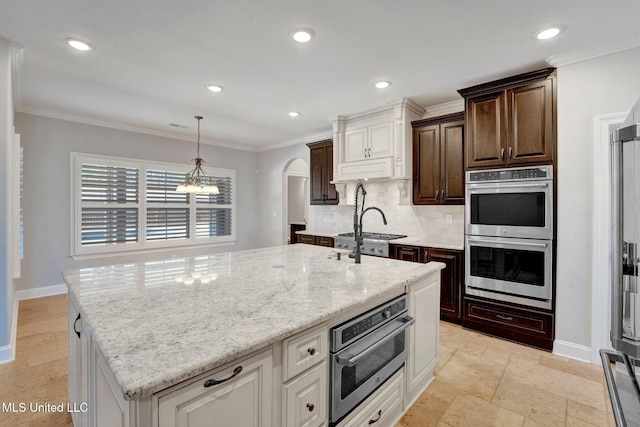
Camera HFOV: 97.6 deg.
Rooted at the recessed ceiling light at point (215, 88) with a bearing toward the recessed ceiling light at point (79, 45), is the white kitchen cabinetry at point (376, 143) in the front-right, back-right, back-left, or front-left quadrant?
back-left

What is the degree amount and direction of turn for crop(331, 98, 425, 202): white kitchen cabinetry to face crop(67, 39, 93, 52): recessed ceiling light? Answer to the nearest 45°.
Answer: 0° — it already faces it

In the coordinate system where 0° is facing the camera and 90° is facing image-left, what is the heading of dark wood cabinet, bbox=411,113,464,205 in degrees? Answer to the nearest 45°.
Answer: approximately 45°

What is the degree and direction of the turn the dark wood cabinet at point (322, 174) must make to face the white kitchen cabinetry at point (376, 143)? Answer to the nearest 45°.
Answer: approximately 90° to its left

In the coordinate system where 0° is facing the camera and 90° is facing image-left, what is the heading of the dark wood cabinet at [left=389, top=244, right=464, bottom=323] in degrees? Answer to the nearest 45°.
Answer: approximately 45°

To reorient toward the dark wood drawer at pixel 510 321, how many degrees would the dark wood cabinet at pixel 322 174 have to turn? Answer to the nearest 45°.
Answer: approximately 90° to its left

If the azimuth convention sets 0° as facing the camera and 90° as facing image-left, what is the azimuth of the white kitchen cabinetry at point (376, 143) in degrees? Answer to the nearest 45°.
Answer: approximately 45°

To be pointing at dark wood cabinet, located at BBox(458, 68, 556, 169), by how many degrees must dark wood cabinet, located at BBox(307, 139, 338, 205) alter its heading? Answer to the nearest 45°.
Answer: approximately 90° to its left

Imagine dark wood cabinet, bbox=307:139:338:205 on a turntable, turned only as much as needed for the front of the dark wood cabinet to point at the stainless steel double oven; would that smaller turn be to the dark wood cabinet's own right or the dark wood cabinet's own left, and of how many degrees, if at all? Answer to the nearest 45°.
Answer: approximately 90° to the dark wood cabinet's own left

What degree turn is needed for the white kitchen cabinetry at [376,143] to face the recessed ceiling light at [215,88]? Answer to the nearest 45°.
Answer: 0° — it already faces it
